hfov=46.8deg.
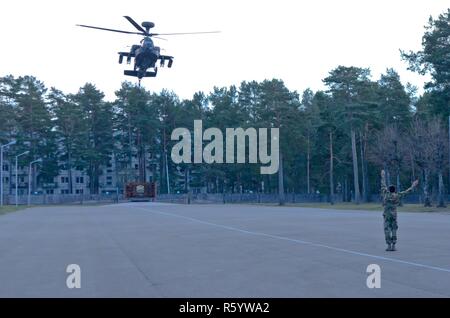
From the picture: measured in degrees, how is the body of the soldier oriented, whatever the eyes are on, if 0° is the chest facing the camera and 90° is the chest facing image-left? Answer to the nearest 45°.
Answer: approximately 180°

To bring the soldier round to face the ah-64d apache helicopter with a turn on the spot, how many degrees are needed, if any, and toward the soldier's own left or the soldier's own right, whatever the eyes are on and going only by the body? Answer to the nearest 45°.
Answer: approximately 45° to the soldier's own left
